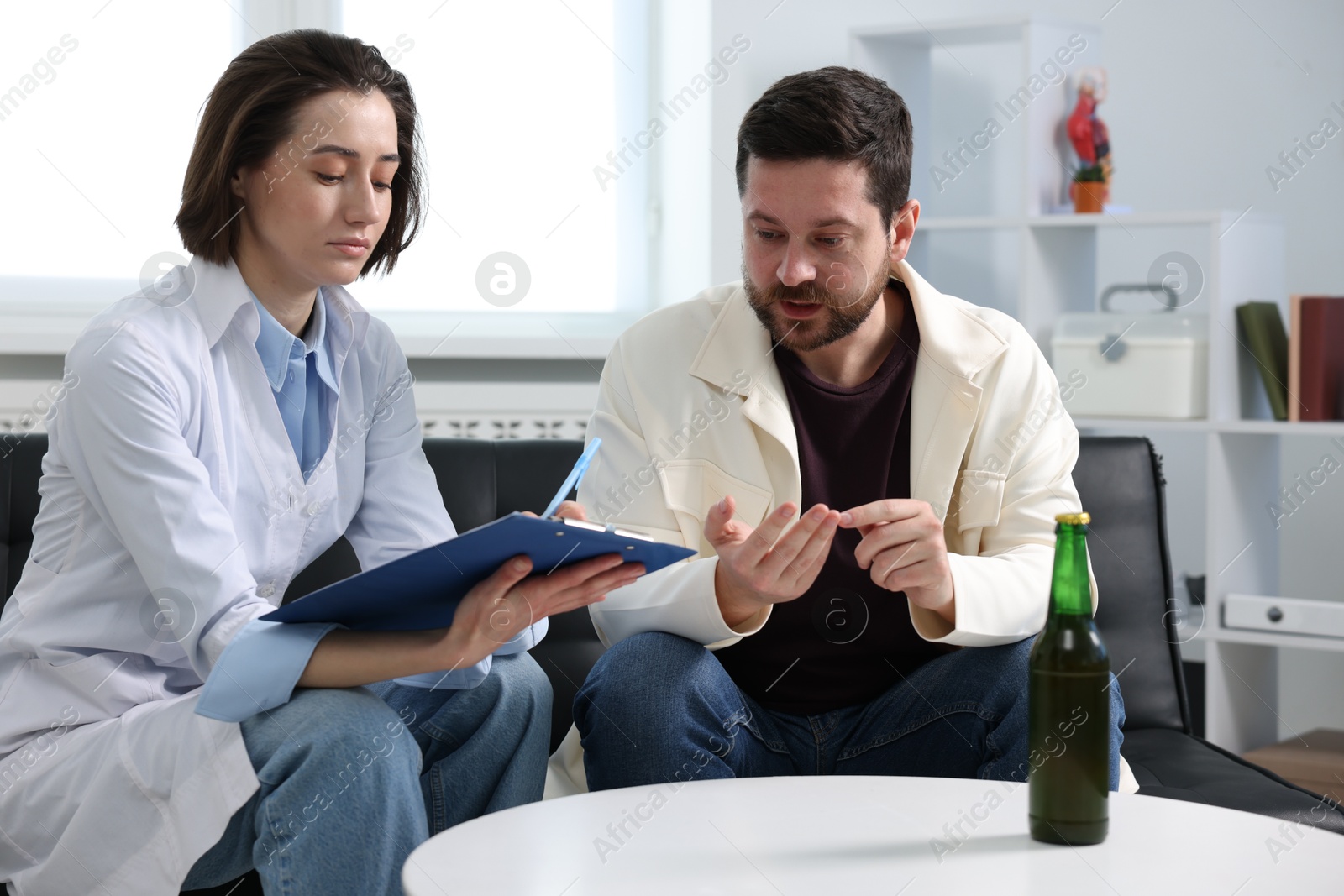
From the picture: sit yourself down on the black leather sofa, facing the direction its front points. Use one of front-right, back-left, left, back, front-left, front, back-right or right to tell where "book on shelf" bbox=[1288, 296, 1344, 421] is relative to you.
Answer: back-left

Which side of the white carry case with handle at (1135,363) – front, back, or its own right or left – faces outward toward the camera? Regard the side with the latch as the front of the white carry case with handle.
front

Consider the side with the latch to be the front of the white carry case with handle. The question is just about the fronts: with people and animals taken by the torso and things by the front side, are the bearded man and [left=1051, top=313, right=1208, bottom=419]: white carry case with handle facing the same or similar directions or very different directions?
same or similar directions

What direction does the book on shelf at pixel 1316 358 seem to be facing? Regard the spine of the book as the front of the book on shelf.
toward the camera

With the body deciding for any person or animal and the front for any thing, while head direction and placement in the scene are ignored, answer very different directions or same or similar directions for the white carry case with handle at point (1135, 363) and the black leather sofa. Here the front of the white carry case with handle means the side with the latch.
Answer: same or similar directions

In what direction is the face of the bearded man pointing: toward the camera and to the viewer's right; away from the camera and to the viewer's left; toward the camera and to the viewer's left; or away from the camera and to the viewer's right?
toward the camera and to the viewer's left

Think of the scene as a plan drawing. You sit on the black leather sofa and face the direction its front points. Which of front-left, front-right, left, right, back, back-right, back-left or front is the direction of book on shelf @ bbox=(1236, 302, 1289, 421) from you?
back-left

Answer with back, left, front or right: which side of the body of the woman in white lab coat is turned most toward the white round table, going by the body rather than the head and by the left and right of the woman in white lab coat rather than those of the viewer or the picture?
front

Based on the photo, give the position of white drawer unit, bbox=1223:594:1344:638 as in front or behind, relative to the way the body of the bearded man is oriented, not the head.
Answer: behind

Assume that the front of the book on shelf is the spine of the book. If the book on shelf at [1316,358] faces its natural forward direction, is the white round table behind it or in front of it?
in front

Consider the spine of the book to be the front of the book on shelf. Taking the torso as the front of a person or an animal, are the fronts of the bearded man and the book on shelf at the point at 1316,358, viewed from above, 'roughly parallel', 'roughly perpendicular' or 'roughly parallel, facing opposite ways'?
roughly parallel

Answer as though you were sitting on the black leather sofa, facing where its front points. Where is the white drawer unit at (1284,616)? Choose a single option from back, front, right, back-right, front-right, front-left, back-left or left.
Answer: back-left

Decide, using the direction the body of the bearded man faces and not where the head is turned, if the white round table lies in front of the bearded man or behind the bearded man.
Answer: in front

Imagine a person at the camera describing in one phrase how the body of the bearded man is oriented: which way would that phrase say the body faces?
toward the camera
